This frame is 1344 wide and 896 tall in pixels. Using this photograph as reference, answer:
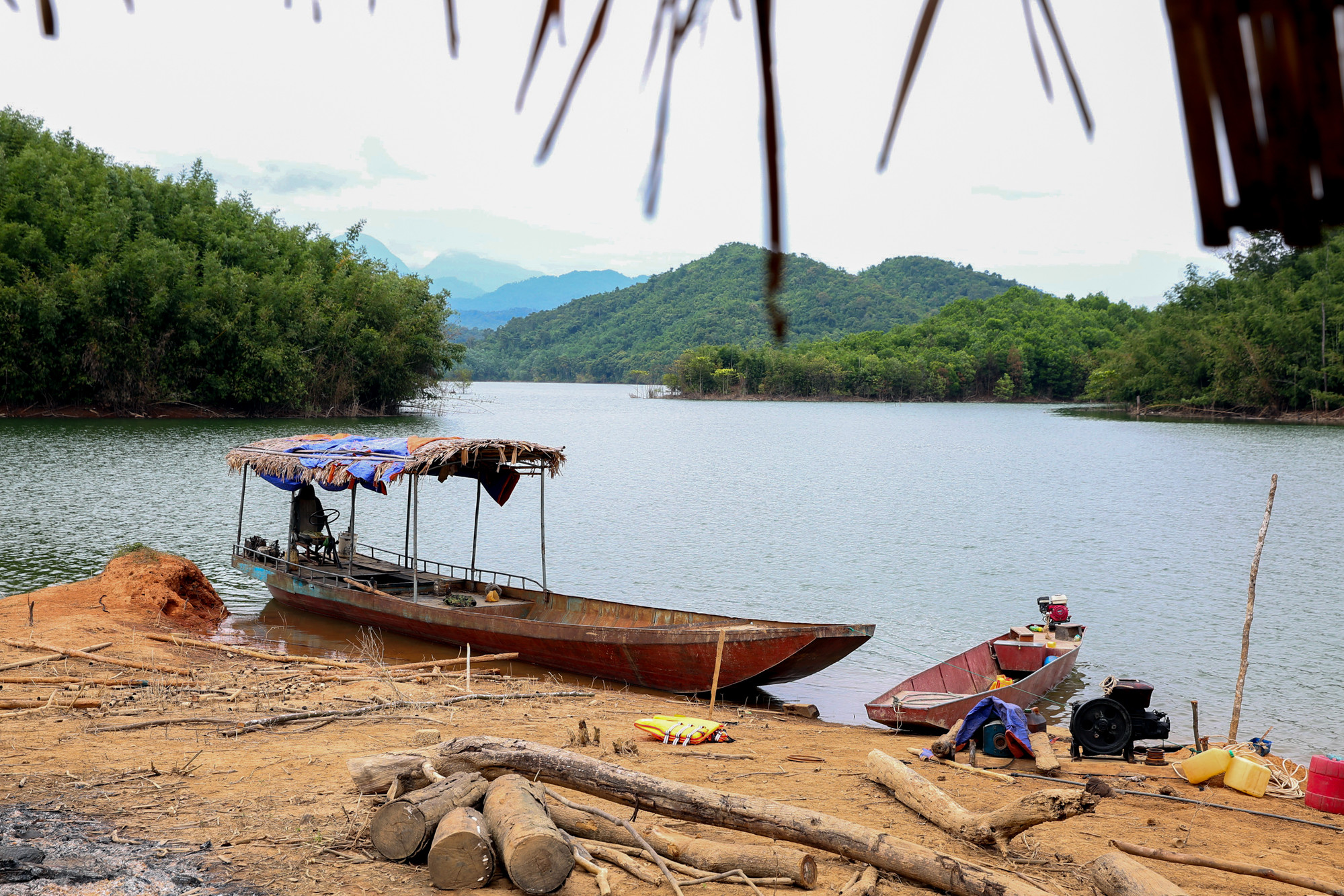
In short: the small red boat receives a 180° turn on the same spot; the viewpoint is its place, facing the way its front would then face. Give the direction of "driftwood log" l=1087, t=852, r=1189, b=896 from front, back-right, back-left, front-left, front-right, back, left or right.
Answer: back-right

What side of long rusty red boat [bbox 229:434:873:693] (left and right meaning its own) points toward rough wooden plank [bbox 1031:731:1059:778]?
front

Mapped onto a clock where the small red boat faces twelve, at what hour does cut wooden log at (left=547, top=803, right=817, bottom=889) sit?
The cut wooden log is roughly at 11 o'clock from the small red boat.

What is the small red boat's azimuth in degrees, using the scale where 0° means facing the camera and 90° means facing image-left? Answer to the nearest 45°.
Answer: approximately 45°

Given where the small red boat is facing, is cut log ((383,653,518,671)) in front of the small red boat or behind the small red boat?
in front

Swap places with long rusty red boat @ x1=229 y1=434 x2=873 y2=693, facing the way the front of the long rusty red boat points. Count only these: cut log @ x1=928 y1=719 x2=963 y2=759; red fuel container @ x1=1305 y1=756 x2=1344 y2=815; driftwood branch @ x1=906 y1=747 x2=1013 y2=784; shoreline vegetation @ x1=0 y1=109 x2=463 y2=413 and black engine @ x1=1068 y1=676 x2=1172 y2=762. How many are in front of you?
4

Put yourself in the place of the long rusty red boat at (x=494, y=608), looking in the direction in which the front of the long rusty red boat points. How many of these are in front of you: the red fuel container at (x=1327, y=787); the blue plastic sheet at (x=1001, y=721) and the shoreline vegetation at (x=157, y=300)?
2

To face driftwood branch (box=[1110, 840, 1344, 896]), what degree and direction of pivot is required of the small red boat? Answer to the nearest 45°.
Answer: approximately 45° to its left

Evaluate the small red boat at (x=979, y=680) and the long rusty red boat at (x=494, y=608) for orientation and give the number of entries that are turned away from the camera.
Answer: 0

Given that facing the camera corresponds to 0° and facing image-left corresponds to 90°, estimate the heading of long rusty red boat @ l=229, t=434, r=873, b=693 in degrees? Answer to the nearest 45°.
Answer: approximately 315°

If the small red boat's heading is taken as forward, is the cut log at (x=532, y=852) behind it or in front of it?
in front

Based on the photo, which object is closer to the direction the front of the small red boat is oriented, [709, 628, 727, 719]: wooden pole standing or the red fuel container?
the wooden pole standing
